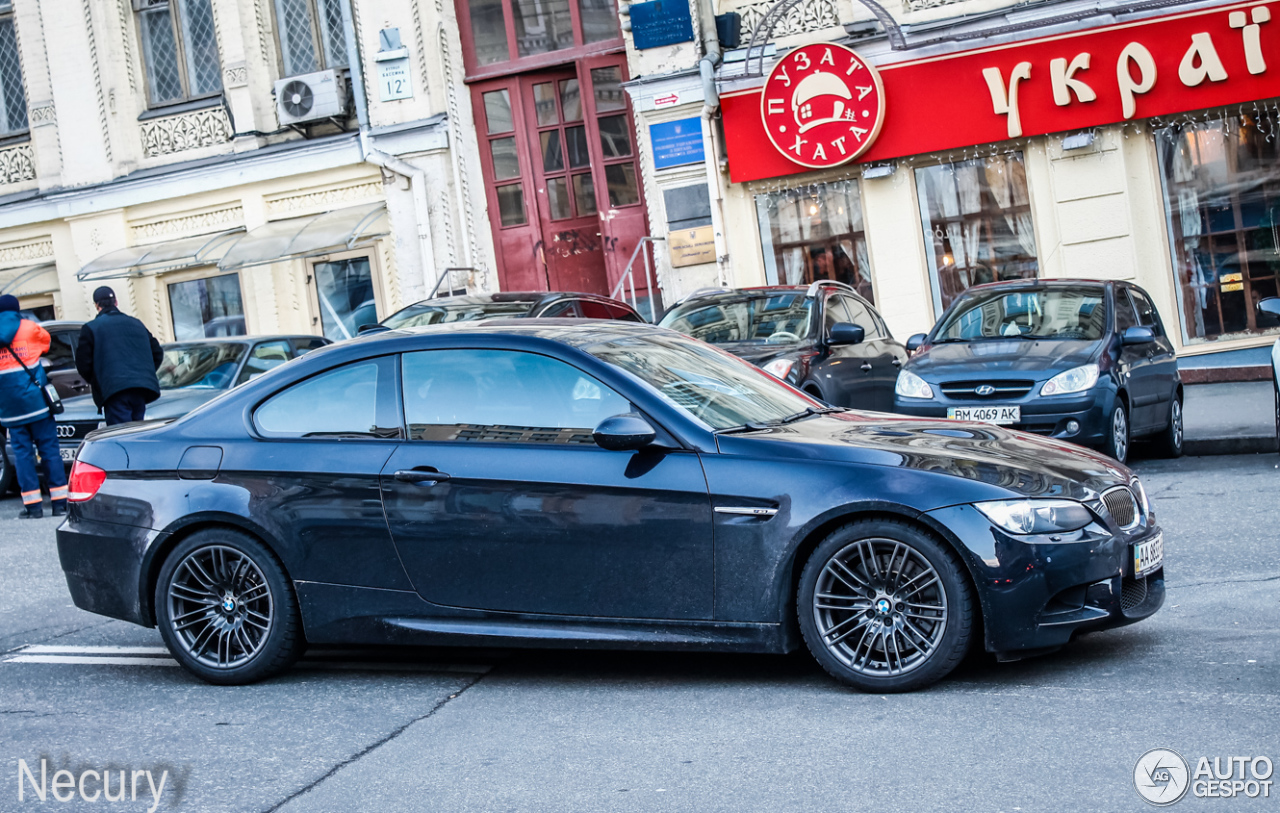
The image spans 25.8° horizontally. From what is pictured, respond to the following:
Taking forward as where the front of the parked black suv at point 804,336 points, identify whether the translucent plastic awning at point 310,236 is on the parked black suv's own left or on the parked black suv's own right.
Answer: on the parked black suv's own right

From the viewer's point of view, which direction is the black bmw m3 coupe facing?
to the viewer's right

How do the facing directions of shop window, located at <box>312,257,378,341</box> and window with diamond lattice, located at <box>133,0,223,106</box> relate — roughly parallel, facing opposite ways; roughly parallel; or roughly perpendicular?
roughly parallel

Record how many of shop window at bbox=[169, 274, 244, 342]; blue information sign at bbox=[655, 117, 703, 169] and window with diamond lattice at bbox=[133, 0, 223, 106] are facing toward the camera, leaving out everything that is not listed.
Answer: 3

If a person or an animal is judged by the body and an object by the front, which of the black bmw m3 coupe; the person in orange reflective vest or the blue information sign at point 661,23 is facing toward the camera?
the blue information sign

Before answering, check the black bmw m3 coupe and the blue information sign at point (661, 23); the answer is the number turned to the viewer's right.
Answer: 1

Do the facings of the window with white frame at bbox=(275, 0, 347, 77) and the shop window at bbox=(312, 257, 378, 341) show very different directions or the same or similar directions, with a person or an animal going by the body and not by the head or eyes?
same or similar directions

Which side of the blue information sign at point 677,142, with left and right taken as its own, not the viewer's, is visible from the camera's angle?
front

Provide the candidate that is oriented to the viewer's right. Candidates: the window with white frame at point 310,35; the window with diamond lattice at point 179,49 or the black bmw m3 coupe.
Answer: the black bmw m3 coupe

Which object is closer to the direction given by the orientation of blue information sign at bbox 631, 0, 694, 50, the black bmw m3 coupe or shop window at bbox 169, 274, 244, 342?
the black bmw m3 coupe

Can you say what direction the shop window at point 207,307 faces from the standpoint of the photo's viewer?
facing the viewer

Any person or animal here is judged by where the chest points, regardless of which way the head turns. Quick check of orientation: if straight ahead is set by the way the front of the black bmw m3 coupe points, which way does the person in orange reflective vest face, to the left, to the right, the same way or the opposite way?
to the left

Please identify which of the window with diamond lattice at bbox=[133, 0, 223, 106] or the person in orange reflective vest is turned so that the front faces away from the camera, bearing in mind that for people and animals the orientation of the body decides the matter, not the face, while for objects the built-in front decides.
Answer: the person in orange reflective vest

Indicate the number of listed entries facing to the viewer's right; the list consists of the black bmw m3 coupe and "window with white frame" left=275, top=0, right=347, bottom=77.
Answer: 1

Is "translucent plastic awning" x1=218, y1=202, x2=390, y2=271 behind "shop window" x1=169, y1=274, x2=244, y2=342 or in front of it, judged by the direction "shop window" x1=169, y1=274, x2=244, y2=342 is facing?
in front

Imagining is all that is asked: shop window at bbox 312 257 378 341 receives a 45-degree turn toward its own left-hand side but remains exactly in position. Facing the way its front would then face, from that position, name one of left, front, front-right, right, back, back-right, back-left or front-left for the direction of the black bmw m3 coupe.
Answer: front-right

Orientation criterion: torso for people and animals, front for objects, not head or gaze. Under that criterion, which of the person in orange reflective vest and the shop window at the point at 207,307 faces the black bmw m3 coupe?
the shop window
